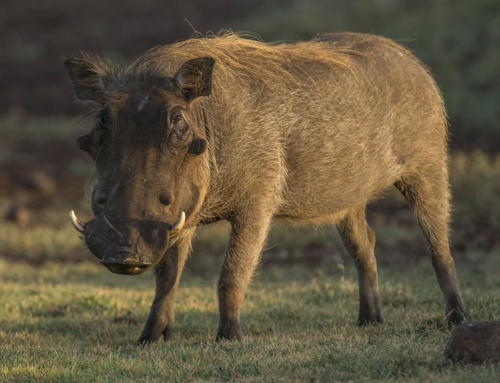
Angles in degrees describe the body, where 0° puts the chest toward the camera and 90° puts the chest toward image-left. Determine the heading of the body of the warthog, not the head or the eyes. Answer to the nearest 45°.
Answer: approximately 45°

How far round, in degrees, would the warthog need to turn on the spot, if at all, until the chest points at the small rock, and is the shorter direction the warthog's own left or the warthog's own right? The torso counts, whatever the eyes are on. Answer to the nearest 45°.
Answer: approximately 90° to the warthog's own left
